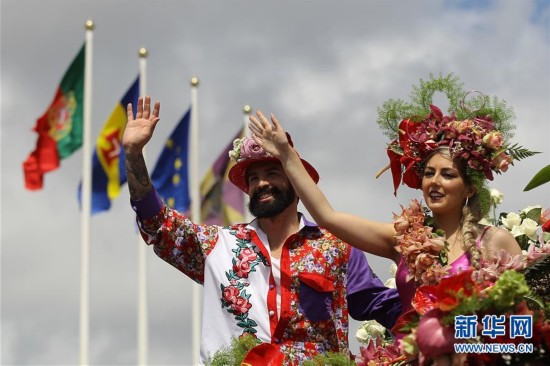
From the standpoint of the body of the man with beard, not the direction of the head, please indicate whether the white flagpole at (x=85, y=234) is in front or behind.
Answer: behind

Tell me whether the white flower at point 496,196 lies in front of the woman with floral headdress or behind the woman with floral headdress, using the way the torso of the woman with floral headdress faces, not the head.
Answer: behind

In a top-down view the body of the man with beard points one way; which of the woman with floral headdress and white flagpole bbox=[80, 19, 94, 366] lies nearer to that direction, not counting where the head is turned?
the woman with floral headdress

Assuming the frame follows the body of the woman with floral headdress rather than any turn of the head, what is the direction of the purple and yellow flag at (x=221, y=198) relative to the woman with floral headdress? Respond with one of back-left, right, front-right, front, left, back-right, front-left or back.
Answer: back-right

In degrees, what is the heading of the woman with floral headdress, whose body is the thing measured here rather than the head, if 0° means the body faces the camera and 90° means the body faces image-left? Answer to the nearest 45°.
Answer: approximately 45°

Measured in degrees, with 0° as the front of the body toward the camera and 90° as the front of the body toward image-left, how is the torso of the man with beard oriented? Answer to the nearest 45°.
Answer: approximately 0°

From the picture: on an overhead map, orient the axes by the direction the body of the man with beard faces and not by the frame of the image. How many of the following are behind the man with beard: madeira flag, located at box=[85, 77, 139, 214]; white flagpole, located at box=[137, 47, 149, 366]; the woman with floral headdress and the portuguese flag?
3

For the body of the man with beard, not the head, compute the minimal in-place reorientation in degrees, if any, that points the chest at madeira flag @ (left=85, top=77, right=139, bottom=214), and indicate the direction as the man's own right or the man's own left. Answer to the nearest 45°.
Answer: approximately 180°

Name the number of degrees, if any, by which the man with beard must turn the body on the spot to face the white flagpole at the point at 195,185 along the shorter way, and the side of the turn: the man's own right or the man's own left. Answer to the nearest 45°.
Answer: approximately 180°

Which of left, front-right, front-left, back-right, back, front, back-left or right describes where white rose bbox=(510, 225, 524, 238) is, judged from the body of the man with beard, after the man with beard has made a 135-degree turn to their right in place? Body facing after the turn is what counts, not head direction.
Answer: back-right
